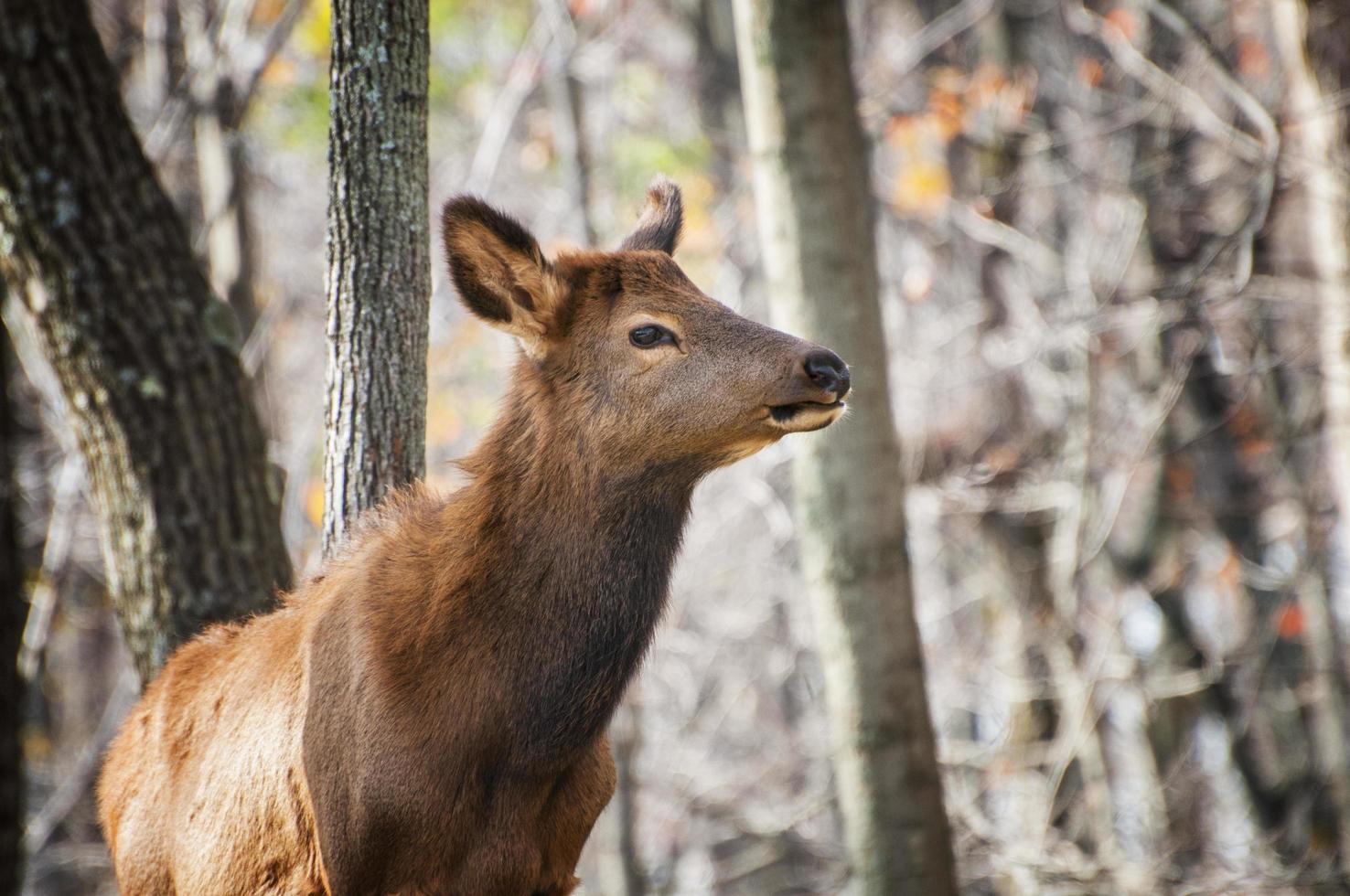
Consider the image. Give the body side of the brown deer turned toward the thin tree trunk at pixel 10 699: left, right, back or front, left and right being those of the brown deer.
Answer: back

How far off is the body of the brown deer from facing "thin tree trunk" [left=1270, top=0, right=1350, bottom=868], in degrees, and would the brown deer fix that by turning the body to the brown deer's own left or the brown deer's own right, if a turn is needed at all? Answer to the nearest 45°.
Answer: approximately 90° to the brown deer's own left

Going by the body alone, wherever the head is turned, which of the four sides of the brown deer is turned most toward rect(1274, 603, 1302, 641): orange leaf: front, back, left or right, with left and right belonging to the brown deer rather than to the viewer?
left

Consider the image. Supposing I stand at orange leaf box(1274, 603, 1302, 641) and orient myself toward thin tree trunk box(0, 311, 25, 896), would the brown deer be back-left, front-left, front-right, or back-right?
front-left

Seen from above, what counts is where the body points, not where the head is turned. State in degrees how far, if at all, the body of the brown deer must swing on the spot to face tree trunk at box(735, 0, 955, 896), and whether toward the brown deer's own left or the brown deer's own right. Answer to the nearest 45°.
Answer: approximately 90° to the brown deer's own left

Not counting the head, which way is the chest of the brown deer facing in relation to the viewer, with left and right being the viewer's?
facing the viewer and to the right of the viewer

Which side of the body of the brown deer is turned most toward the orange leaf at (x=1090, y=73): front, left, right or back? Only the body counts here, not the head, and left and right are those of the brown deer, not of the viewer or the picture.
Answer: left

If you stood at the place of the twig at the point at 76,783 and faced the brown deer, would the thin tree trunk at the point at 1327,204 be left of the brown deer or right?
left

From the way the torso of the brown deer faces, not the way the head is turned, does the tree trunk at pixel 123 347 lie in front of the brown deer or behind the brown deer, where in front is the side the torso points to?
behind
